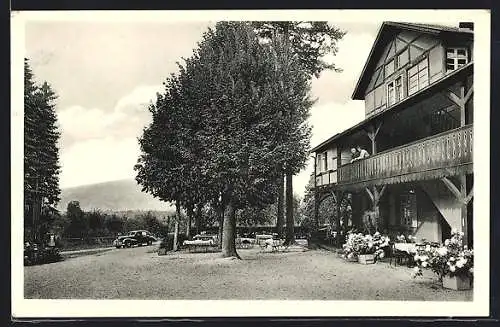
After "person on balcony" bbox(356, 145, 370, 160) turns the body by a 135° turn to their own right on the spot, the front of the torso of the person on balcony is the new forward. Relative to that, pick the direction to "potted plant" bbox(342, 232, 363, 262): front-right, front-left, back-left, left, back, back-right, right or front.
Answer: back

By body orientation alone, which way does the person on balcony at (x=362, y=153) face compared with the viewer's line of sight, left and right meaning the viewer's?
facing the viewer and to the left of the viewer

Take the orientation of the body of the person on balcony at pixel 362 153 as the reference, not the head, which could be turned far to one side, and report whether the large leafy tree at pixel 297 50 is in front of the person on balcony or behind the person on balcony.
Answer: in front

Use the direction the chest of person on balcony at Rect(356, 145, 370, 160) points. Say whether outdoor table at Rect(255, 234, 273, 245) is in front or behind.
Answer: in front
